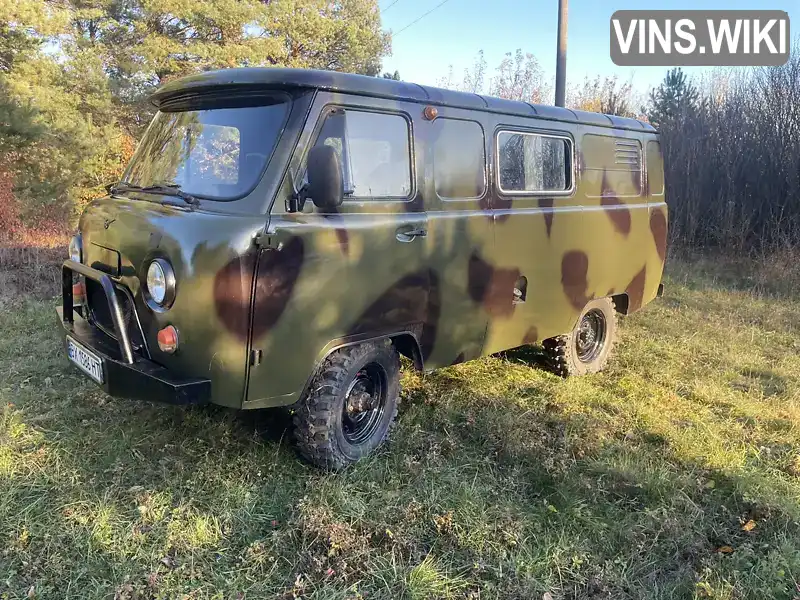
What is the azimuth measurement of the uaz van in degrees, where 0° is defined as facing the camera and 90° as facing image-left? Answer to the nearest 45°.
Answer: approximately 45°

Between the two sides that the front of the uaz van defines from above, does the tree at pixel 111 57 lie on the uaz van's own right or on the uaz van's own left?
on the uaz van's own right

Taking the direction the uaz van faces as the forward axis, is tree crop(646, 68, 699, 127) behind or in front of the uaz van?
behind

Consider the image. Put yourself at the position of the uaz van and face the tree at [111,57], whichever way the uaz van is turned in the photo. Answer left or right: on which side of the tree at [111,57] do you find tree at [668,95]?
right

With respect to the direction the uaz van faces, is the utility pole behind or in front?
behind
